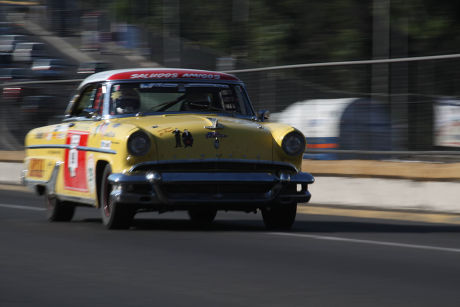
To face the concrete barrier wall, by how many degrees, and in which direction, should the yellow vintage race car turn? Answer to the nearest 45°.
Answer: approximately 135° to its left

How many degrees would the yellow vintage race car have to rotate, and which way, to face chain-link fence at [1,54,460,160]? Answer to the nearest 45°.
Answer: approximately 135° to its left

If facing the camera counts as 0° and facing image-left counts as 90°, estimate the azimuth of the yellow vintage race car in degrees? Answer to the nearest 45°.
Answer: approximately 0°
